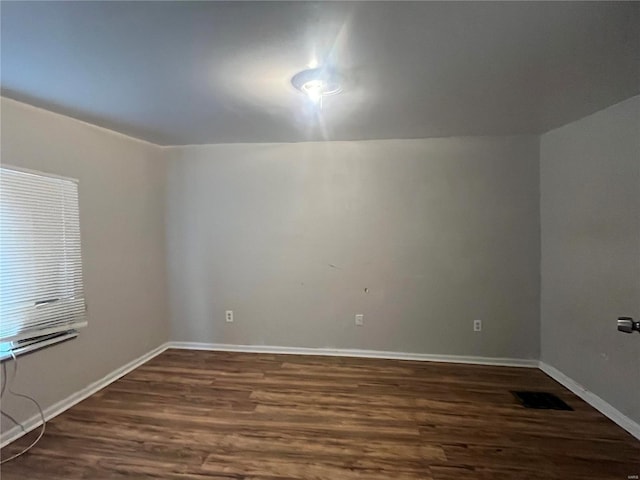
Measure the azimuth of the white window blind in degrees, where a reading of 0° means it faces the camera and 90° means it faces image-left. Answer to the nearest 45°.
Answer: approximately 315°
